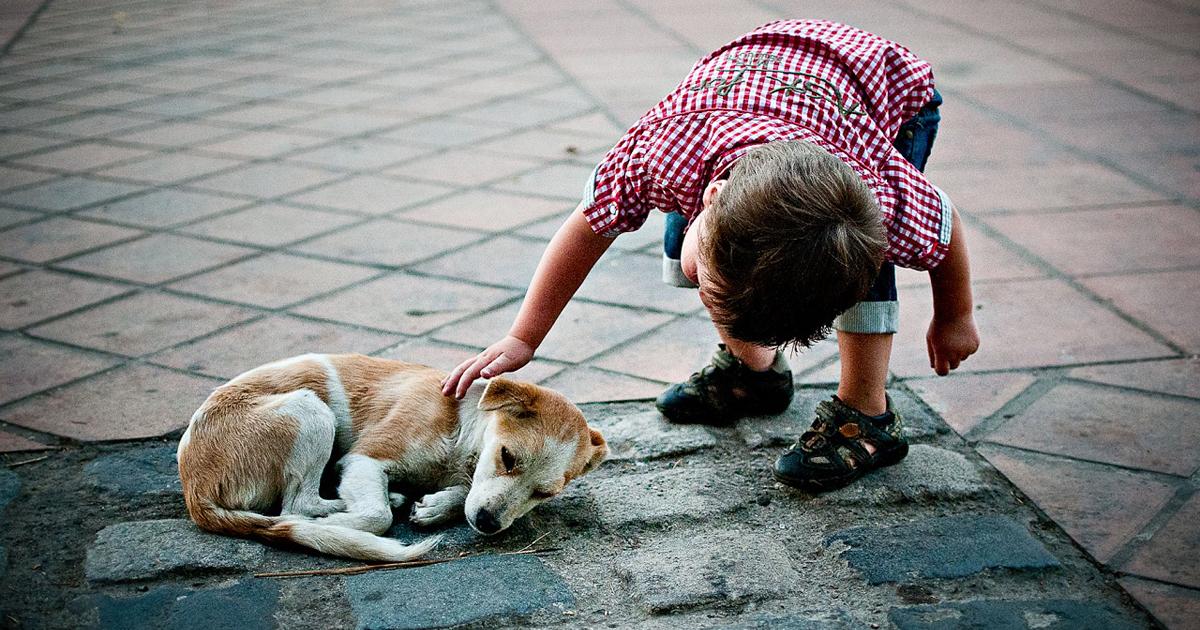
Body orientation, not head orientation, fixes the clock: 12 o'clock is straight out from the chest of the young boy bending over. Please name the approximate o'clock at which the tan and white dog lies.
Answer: The tan and white dog is roughly at 1 o'clock from the young boy bending over.

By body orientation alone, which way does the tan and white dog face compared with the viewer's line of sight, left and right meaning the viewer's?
facing to the right of the viewer

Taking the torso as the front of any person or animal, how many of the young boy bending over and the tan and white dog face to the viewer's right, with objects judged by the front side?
1

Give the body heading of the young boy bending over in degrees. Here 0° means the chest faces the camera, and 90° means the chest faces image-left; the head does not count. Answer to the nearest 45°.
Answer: approximately 45°

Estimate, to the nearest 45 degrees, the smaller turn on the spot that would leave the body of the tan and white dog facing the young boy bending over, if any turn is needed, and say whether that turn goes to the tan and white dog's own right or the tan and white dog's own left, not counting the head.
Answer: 0° — it already faces them
